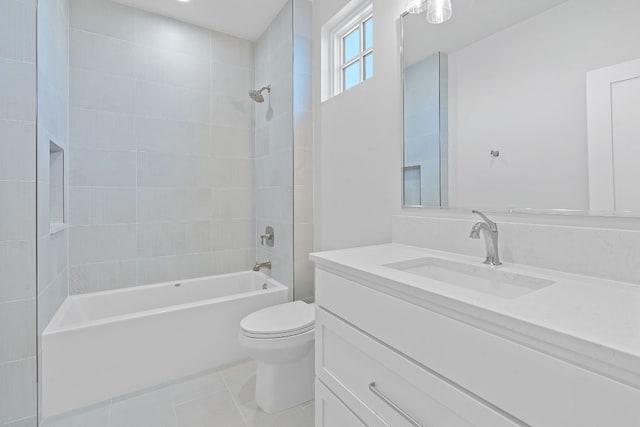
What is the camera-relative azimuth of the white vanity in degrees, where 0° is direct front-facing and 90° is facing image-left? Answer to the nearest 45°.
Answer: approximately 45°

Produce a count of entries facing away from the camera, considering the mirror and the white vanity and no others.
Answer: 0

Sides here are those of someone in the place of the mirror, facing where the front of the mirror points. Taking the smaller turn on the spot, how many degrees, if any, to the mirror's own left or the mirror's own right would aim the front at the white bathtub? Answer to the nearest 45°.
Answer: approximately 45° to the mirror's own right

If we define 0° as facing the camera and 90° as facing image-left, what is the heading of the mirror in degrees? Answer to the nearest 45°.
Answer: approximately 45°

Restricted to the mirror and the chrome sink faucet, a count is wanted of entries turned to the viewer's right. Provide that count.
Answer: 0

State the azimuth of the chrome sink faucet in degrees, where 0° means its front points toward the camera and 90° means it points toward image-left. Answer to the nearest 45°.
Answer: approximately 45°

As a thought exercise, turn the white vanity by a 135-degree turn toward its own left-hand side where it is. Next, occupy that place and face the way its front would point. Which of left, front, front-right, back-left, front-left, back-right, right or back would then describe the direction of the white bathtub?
back
